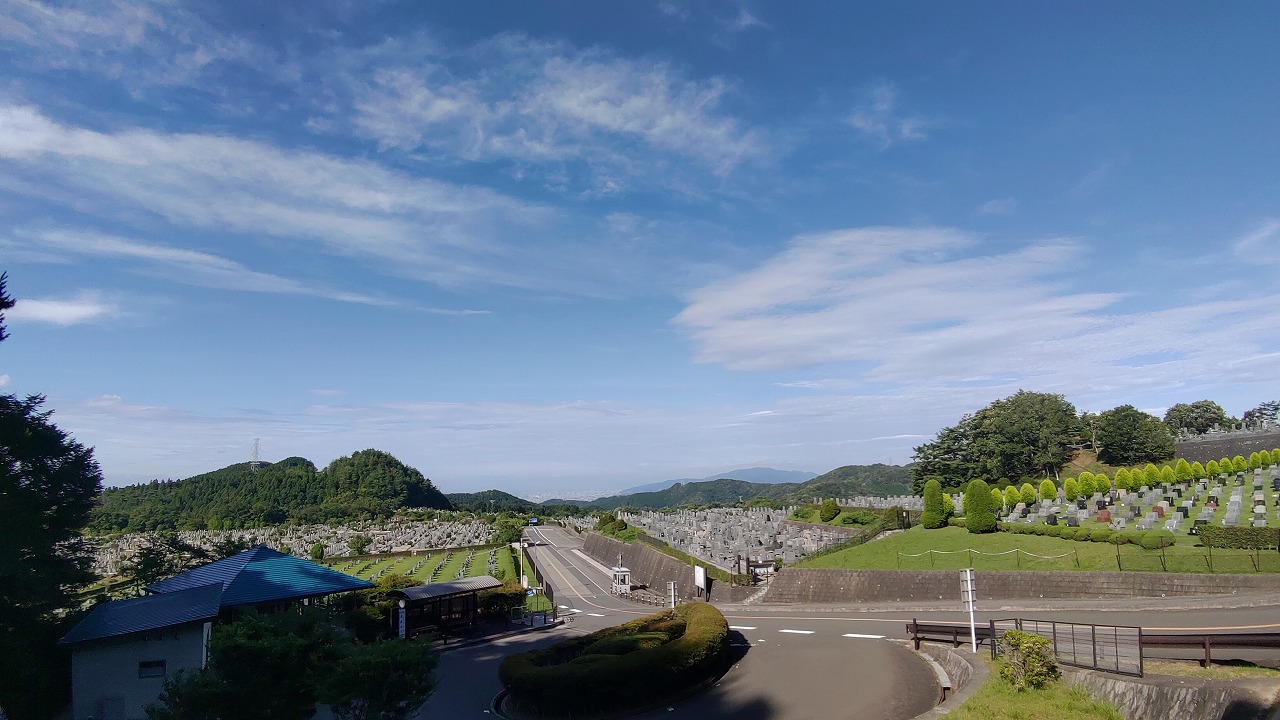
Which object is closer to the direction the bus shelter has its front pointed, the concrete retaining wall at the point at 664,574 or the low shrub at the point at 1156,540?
the low shrub

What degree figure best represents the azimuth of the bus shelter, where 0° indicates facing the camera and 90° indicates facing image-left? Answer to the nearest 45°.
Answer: approximately 315°

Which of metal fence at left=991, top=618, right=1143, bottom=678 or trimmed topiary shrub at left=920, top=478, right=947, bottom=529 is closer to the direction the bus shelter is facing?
the metal fence

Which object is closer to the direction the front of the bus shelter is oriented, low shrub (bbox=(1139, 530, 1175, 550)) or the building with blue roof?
the low shrub

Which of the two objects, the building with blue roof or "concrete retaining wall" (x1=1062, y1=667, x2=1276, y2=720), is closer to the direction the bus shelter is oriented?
the concrete retaining wall

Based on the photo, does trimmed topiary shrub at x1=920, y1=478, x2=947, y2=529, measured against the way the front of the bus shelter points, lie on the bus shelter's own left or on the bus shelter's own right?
on the bus shelter's own left
